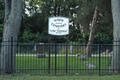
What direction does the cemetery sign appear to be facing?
toward the camera
